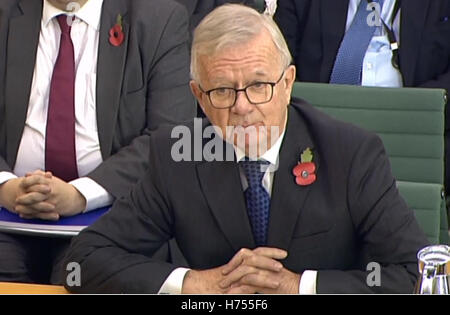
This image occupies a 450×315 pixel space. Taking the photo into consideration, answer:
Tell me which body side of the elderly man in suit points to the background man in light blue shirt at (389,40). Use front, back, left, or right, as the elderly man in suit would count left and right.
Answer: back

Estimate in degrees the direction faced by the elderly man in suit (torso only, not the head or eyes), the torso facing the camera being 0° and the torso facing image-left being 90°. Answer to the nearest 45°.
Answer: approximately 0°

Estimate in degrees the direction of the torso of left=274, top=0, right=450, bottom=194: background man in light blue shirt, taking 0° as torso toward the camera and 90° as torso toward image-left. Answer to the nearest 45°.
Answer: approximately 0°

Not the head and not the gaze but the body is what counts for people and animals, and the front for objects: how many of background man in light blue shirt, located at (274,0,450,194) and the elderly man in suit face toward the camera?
2
